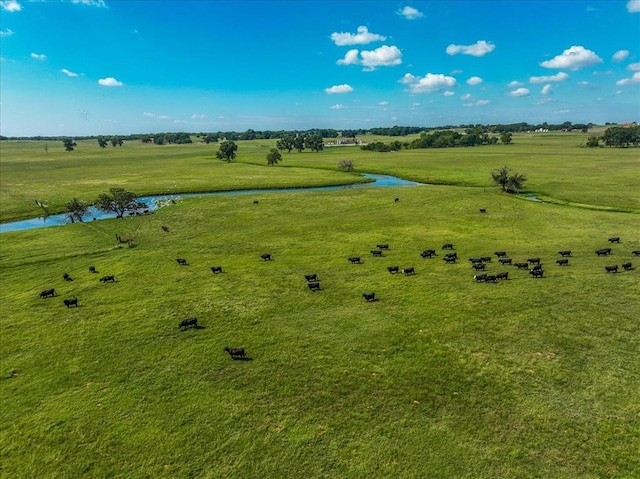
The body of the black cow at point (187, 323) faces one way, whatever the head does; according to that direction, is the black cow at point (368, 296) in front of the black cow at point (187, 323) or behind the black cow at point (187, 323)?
behind

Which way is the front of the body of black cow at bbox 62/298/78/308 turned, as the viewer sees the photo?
to the viewer's left

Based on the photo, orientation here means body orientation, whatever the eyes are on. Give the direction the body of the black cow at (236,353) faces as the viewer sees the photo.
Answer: to the viewer's left

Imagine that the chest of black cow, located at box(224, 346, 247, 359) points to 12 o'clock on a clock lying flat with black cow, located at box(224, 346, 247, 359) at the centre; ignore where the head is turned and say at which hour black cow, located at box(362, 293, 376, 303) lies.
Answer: black cow, located at box(362, 293, 376, 303) is roughly at 5 o'clock from black cow, located at box(224, 346, 247, 359).

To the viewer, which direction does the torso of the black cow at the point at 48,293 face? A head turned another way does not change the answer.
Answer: to the viewer's left

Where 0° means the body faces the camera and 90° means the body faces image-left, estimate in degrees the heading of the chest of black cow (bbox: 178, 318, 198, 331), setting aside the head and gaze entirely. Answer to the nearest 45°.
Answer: approximately 90°

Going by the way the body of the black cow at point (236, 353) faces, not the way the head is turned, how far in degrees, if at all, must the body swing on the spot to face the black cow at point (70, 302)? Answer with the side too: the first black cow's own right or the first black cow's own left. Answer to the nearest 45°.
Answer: approximately 45° to the first black cow's own right

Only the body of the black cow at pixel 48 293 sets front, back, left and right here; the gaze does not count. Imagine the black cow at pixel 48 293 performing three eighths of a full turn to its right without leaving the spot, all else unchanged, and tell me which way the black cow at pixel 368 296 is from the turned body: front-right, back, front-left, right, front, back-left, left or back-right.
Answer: right

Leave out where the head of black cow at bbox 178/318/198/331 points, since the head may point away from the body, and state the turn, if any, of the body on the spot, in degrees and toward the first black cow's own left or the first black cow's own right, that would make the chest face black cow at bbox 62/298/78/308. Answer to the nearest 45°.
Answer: approximately 45° to the first black cow's own right
